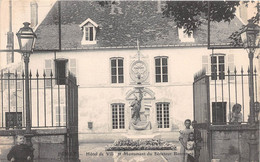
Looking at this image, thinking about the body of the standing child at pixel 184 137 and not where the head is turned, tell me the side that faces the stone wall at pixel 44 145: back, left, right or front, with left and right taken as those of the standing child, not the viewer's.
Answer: right

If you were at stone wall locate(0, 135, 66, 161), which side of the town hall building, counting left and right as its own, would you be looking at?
front

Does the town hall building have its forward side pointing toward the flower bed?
yes

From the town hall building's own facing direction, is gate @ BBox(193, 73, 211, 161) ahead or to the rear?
ahead

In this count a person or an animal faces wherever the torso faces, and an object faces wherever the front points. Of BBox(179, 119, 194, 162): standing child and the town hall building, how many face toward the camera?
2

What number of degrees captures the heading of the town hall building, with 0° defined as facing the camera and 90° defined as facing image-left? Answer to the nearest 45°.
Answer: approximately 0°

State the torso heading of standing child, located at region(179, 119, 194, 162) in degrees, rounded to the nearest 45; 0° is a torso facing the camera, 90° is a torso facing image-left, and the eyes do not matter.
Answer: approximately 0°
